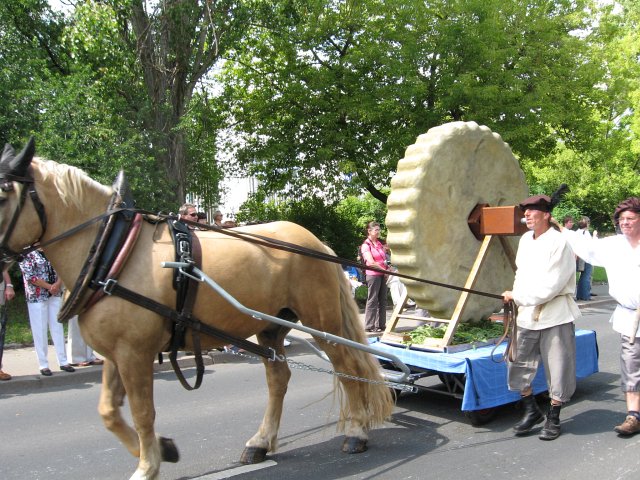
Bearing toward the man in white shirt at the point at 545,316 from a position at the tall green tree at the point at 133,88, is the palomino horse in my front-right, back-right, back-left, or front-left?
front-right

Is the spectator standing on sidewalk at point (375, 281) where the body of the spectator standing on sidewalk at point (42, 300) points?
no

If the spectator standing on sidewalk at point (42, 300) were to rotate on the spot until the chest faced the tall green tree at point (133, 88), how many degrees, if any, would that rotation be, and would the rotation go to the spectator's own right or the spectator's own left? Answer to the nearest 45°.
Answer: approximately 135° to the spectator's own left

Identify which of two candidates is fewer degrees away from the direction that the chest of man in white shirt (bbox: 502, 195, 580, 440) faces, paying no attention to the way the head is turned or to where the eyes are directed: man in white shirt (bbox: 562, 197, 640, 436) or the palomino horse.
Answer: the palomino horse

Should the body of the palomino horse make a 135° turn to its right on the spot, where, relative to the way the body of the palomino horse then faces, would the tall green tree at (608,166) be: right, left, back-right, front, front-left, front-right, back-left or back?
front

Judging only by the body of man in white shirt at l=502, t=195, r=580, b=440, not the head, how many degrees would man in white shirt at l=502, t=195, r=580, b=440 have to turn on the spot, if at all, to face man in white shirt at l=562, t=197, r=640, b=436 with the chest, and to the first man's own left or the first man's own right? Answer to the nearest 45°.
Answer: approximately 135° to the first man's own left

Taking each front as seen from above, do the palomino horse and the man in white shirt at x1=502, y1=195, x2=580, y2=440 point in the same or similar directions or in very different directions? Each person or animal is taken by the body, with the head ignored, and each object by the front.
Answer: same or similar directions

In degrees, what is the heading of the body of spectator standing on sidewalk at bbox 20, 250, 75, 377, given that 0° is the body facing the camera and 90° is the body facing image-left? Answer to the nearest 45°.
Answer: approximately 315°

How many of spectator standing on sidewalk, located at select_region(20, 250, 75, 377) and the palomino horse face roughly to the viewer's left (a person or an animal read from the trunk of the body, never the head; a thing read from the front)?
1

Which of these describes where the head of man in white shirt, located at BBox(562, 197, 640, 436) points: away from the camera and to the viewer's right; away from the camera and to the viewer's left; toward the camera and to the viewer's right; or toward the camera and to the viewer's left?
toward the camera and to the viewer's left

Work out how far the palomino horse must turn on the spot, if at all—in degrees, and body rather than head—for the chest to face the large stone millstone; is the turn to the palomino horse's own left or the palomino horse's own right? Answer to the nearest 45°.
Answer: approximately 135° to the palomino horse's own right

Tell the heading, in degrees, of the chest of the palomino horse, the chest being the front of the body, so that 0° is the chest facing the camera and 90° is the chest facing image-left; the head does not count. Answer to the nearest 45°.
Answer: approximately 90°

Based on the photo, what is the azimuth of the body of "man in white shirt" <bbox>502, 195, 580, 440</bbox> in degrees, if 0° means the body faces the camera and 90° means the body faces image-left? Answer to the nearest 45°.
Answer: approximately 45°

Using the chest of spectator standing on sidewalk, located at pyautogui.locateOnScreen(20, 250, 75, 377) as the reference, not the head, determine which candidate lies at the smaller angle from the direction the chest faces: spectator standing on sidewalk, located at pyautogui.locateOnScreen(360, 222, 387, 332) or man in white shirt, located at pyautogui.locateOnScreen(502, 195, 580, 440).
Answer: the man in white shirt

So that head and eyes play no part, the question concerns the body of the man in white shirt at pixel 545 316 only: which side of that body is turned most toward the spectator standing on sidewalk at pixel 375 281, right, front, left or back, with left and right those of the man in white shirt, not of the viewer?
right
